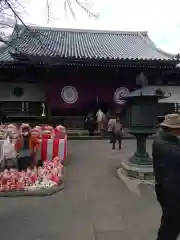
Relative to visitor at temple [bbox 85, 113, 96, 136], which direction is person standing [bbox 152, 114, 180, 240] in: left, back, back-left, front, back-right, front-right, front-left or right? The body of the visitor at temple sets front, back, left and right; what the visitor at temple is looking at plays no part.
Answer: back
